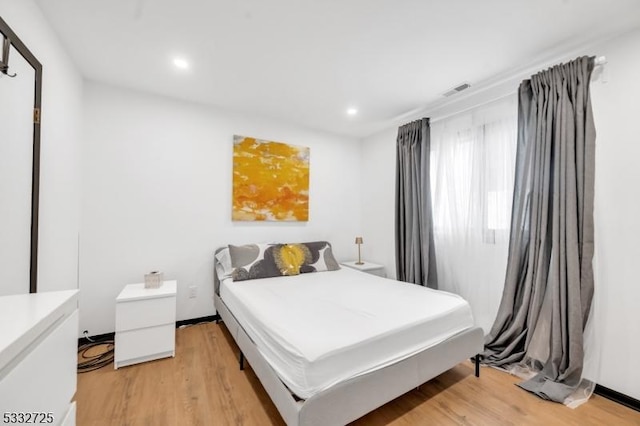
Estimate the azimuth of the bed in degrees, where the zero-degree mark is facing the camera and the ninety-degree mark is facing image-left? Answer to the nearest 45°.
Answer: approximately 315°

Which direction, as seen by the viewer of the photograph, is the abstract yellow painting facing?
facing the viewer and to the right of the viewer

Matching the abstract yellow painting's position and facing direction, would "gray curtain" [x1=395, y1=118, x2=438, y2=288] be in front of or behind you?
in front

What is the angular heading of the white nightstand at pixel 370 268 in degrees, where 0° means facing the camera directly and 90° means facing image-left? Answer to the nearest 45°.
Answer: approximately 315°

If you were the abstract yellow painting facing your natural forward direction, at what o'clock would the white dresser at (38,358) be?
The white dresser is roughly at 2 o'clock from the abstract yellow painting.

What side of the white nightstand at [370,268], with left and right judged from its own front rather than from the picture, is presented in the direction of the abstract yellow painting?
right

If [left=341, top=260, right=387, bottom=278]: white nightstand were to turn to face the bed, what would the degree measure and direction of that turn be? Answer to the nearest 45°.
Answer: approximately 45° to its right

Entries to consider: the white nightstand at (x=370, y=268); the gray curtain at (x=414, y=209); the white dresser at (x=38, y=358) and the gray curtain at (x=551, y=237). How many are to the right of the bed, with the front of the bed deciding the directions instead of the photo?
1

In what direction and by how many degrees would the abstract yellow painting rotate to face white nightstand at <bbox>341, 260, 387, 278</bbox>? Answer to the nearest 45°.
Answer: approximately 45° to its left

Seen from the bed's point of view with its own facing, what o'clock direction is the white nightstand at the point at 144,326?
The white nightstand is roughly at 5 o'clock from the bed.
